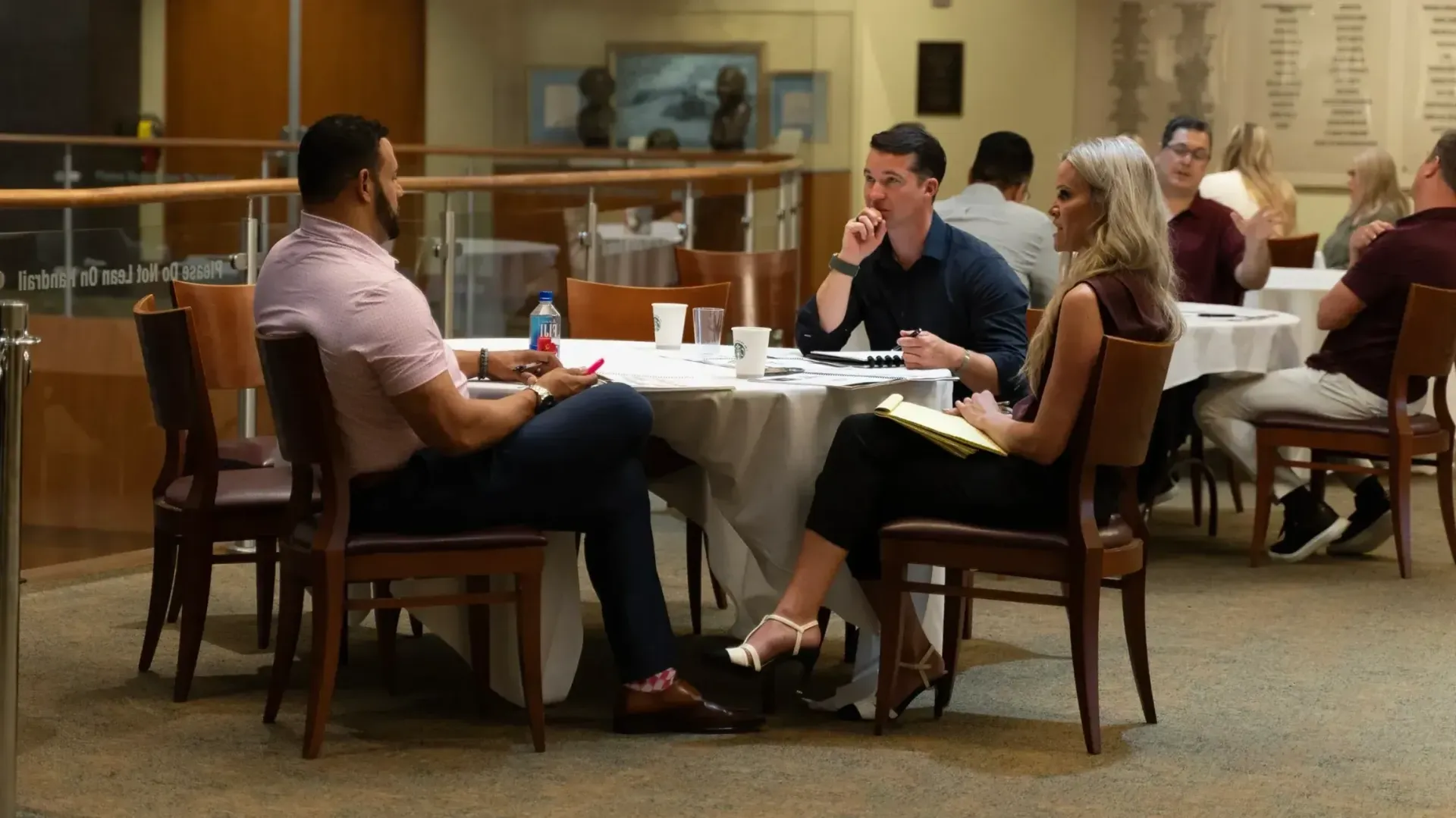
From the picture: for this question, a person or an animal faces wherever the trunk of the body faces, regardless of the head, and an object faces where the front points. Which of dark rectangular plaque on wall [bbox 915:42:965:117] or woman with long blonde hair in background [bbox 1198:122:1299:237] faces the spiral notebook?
the dark rectangular plaque on wall

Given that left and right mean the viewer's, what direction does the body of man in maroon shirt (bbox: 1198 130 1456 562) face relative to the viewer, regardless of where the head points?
facing to the left of the viewer

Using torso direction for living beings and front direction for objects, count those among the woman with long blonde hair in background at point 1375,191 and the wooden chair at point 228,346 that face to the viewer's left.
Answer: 1

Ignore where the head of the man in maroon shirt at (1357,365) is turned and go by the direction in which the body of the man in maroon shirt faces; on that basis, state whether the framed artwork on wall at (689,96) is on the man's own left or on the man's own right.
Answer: on the man's own right

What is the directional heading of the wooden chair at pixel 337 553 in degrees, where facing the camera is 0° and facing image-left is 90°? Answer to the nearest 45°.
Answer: approximately 270°

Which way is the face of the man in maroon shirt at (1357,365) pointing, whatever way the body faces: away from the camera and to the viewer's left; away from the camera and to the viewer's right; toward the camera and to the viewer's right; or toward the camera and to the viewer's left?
away from the camera and to the viewer's left

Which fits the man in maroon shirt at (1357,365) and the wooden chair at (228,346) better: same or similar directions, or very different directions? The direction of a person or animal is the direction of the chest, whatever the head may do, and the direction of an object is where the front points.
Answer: very different directions
